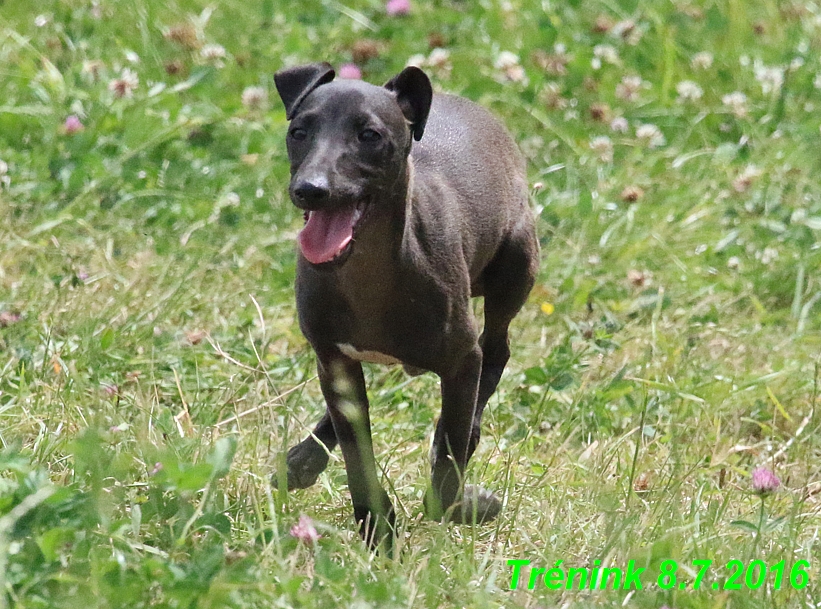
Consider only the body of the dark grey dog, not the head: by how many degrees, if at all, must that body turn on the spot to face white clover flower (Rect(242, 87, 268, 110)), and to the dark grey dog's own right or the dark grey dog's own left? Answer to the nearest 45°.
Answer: approximately 135° to the dark grey dog's own right

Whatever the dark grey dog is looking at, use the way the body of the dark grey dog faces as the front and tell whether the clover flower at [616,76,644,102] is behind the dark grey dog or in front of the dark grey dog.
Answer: behind

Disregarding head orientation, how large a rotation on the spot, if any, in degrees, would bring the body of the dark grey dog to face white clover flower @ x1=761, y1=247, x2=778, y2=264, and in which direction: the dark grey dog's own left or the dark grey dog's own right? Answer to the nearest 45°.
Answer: approximately 180°

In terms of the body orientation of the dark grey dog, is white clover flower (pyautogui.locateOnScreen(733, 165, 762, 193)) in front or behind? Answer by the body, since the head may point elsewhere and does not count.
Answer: behind

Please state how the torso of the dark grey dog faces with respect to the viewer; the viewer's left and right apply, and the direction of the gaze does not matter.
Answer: facing the viewer and to the left of the viewer

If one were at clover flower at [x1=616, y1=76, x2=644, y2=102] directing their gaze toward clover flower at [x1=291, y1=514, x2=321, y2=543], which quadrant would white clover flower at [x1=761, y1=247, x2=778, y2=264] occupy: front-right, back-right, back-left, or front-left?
front-left

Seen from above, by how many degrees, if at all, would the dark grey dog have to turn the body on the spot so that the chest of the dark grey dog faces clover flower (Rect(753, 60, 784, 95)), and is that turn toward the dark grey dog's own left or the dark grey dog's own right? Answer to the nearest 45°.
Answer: approximately 180°

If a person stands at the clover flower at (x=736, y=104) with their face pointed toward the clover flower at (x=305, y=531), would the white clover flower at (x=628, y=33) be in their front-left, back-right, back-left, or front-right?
back-right
